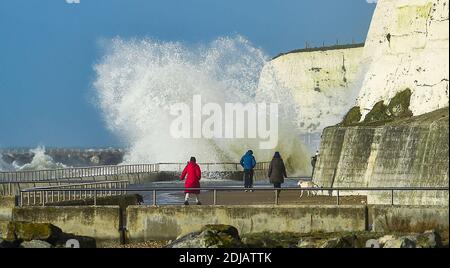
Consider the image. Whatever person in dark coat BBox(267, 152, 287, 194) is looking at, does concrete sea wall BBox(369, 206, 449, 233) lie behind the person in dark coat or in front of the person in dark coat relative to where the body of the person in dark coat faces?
behind

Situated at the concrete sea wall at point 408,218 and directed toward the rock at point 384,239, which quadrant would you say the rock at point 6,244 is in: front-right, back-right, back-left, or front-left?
front-right

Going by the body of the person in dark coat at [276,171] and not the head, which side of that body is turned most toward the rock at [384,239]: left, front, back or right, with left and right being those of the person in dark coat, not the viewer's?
back

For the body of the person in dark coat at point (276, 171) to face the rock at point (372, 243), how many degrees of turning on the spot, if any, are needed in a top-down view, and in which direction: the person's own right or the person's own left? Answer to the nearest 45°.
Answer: approximately 180°

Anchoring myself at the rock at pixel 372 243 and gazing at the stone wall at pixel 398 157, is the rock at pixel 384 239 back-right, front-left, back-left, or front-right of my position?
front-right

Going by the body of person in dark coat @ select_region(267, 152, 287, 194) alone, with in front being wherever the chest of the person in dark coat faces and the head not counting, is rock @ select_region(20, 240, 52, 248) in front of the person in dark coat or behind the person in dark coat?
behind

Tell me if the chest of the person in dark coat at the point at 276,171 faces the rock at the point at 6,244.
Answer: no

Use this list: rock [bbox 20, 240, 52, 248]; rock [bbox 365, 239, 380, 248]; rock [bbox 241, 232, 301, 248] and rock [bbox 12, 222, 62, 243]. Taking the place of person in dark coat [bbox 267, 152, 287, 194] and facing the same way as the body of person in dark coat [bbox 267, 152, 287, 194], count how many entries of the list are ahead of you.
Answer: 0

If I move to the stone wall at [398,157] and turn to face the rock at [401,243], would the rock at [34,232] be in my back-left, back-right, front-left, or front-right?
front-right

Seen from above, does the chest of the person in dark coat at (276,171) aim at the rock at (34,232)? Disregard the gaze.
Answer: no

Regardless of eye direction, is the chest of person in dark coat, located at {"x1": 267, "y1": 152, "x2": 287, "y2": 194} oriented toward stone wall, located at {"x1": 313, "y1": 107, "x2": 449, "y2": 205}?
no

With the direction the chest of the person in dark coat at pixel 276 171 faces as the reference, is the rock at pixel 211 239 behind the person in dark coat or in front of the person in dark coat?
behind

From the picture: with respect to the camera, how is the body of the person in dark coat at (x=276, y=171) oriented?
away from the camera
